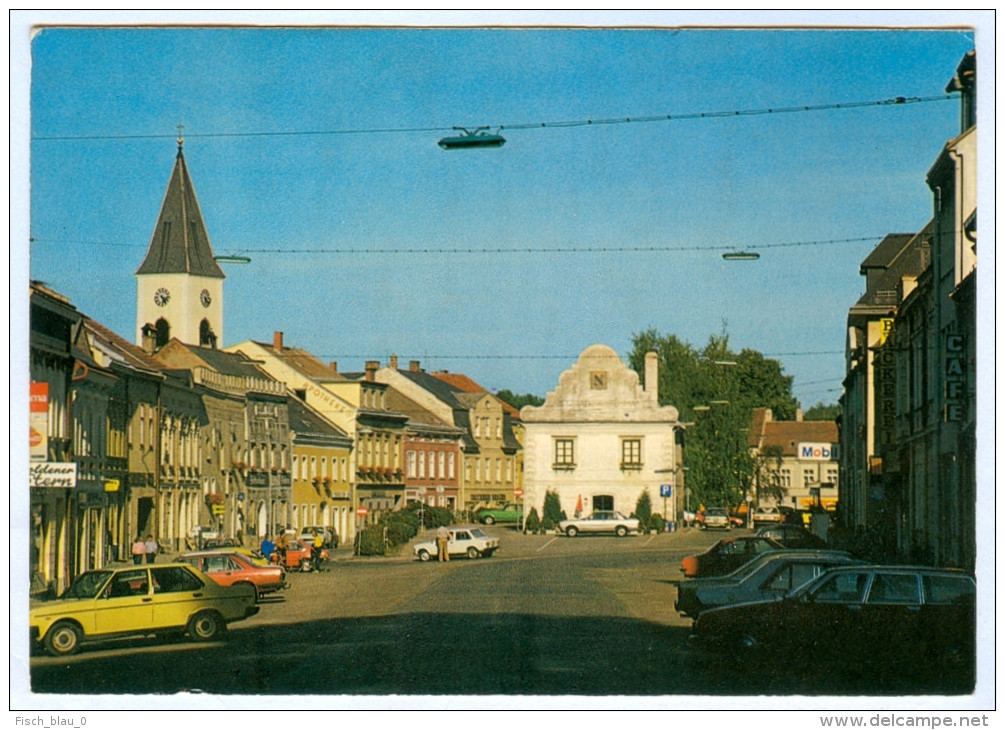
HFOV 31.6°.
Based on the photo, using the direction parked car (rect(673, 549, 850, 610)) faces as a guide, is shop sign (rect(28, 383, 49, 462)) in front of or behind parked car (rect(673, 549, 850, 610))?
in front

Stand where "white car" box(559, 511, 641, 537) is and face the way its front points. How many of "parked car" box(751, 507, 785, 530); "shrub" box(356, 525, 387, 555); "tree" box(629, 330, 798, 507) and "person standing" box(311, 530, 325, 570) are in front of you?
2

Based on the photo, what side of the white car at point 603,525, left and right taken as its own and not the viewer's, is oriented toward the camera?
left

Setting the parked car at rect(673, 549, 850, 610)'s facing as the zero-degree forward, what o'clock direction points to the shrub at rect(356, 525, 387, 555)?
The shrub is roughly at 2 o'clock from the parked car.

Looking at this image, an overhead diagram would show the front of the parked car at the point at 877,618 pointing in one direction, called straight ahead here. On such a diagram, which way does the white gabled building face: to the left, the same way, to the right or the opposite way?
to the left

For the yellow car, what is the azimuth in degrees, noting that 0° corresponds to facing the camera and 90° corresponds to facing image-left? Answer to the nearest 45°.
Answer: approximately 90°

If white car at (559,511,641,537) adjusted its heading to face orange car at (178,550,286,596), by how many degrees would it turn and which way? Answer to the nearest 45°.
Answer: approximately 45° to its left

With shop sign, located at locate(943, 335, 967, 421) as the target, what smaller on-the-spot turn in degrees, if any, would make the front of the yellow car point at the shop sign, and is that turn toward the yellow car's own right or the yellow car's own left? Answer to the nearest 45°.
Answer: approximately 180°

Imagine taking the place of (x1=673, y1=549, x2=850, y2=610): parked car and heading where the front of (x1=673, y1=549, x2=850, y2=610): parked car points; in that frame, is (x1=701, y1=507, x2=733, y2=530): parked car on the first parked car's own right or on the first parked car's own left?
on the first parked car's own right

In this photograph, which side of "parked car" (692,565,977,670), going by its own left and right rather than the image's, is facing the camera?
left

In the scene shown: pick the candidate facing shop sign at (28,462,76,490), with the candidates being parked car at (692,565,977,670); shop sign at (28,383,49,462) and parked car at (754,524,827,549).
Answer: parked car at (692,565,977,670)

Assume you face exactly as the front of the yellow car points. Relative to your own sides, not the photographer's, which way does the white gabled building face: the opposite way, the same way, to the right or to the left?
to the left

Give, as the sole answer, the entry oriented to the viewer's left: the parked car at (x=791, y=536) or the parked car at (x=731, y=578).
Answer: the parked car at (x=731, y=578)

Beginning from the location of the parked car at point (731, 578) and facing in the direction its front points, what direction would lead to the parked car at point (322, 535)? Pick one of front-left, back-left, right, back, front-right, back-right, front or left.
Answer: front-right

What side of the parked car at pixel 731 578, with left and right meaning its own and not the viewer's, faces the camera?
left

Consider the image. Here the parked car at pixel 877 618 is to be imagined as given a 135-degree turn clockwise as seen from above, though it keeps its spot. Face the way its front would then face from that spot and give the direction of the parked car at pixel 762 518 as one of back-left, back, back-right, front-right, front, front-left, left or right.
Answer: front-left
